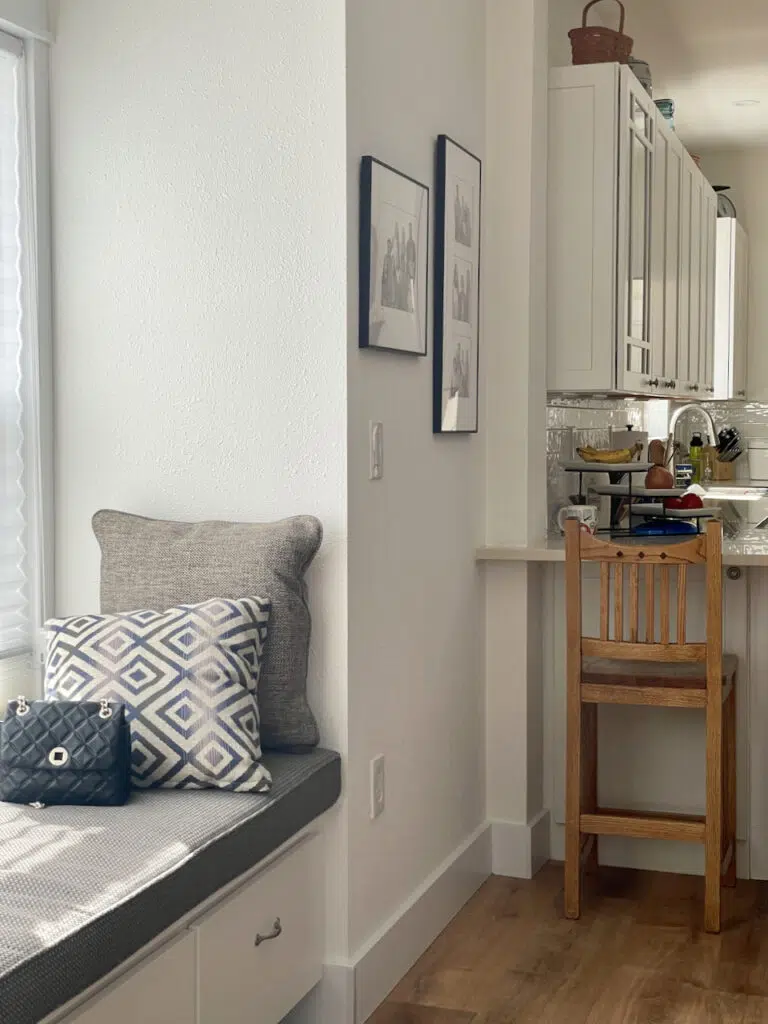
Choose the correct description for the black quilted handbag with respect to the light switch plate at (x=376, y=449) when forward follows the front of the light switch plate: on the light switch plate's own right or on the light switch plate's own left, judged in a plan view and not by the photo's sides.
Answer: on the light switch plate's own right
